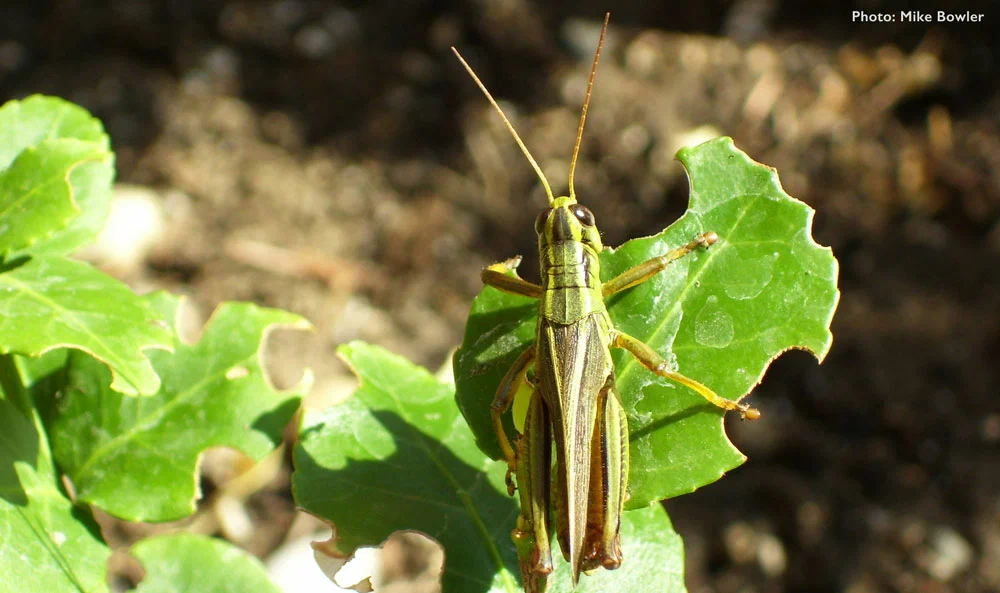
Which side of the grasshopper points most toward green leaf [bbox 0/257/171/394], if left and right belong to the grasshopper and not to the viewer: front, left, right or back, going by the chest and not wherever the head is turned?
left

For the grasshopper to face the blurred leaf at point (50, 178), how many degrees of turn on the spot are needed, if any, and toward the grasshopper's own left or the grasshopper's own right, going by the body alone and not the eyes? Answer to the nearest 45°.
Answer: approximately 90° to the grasshopper's own left

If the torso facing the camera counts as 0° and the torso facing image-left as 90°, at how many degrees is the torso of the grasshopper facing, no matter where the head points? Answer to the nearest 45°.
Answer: approximately 180°

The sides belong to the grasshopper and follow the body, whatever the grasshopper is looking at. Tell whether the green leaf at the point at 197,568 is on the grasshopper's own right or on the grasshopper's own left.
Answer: on the grasshopper's own left

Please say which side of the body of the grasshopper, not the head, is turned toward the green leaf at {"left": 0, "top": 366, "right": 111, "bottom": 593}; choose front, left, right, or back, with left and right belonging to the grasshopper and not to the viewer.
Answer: left
